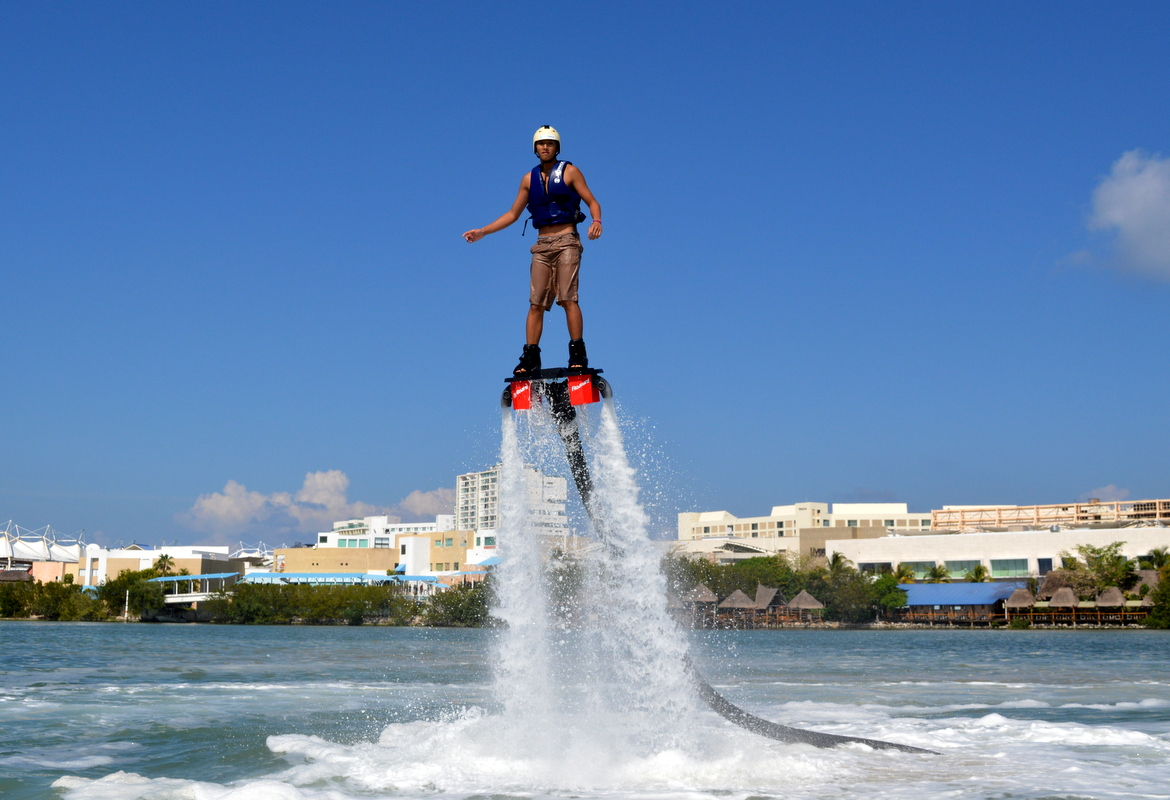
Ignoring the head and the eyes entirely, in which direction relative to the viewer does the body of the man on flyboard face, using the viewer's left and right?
facing the viewer

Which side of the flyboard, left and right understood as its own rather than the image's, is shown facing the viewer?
front
